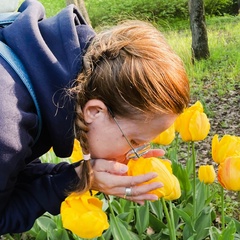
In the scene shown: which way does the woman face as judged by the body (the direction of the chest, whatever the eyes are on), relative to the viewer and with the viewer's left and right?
facing to the right of the viewer

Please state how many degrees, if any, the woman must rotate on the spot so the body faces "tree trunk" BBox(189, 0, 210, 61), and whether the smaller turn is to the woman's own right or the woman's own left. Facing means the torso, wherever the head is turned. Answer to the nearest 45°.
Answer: approximately 90° to the woman's own left

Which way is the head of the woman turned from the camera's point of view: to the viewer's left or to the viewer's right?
to the viewer's right
